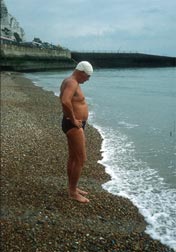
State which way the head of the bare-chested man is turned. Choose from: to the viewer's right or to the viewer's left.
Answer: to the viewer's right

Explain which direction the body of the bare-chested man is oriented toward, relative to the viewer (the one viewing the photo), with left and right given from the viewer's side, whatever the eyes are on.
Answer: facing to the right of the viewer
